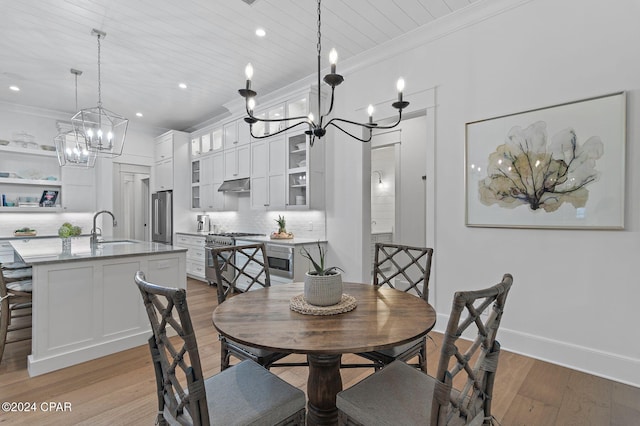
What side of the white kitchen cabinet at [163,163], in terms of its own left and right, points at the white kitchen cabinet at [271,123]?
left

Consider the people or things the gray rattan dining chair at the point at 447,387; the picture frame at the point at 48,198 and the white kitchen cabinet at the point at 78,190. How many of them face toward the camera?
2

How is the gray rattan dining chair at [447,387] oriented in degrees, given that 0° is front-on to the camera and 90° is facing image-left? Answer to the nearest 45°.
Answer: approximately 135°

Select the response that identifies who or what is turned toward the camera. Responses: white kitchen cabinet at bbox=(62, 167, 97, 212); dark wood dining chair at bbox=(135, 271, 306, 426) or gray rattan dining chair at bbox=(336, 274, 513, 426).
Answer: the white kitchen cabinet

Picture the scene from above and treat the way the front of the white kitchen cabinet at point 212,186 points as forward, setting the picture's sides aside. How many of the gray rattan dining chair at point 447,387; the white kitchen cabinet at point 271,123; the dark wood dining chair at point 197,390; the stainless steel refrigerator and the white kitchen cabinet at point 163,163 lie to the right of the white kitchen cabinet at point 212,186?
2

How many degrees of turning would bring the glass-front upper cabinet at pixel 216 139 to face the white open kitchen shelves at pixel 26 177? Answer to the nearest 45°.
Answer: approximately 45° to its right

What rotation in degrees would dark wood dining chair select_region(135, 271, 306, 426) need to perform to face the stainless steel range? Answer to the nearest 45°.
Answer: approximately 45° to its left

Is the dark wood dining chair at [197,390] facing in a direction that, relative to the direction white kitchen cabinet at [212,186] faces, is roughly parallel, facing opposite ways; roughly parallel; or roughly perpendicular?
roughly parallel, facing opposite ways

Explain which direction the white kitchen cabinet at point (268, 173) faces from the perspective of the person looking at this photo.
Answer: facing the viewer and to the left of the viewer

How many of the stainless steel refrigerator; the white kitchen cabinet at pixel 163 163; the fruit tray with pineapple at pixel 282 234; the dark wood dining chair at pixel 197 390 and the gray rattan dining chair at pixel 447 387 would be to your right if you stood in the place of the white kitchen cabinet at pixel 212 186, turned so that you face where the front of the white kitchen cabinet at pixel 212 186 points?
2

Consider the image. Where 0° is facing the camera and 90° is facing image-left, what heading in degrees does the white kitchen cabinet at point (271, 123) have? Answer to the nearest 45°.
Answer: approximately 45°

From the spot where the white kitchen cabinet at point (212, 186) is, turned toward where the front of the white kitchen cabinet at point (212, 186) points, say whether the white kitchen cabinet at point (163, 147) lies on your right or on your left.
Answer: on your right

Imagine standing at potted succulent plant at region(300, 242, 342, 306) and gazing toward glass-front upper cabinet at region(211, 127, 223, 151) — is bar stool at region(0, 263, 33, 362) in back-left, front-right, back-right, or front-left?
front-left

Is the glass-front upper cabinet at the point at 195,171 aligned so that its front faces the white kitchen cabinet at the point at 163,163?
no

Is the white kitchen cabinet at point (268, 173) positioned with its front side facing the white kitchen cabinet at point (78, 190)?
no

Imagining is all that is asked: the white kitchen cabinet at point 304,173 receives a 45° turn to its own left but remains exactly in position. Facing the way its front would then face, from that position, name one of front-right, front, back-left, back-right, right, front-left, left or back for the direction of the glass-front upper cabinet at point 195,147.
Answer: back-right

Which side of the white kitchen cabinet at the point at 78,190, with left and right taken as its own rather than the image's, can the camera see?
front

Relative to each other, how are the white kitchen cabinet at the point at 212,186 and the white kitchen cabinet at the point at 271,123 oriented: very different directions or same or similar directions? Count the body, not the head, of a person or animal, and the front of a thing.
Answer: same or similar directions

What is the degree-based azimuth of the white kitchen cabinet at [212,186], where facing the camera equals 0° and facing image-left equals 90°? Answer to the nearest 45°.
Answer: approximately 45°

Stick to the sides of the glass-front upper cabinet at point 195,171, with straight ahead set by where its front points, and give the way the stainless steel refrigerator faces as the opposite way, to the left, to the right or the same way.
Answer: the same way
